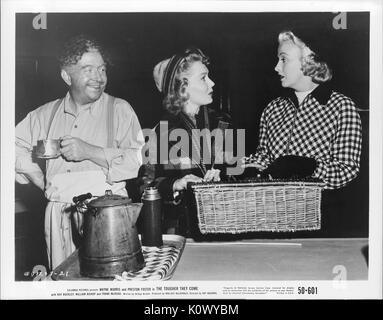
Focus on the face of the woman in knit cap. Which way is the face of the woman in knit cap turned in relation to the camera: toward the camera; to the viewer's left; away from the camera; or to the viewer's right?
to the viewer's right

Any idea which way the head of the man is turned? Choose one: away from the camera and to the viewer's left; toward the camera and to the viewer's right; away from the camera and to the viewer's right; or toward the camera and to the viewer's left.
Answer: toward the camera and to the viewer's right

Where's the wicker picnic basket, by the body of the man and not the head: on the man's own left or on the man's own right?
on the man's own left

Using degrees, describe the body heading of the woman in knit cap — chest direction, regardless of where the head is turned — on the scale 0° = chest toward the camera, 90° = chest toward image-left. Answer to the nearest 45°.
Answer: approximately 315°
